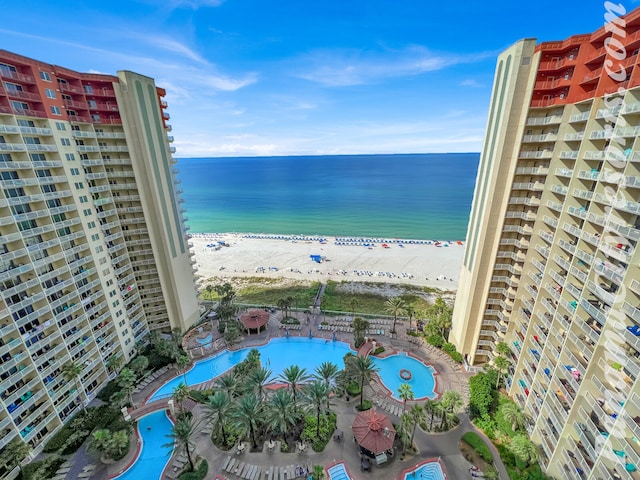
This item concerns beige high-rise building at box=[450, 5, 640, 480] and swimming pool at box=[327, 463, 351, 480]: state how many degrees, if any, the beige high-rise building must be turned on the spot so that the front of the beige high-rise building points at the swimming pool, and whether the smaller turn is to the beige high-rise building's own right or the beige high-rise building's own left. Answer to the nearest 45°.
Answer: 0° — it already faces it

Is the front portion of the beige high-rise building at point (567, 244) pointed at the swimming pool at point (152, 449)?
yes

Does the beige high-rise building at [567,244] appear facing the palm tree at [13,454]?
yes

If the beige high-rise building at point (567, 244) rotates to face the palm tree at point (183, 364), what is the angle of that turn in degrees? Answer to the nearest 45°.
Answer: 0° — it already faces it

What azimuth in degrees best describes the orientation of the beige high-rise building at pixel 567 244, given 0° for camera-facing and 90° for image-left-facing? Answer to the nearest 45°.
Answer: approximately 45°

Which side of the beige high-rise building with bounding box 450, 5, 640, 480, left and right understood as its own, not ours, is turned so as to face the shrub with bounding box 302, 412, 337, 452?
front

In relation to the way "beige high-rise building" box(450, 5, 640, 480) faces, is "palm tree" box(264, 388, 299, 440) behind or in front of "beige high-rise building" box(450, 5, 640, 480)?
in front

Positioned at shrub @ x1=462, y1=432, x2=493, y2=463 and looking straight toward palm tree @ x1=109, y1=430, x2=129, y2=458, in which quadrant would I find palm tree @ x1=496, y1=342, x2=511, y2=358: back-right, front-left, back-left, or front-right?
back-right

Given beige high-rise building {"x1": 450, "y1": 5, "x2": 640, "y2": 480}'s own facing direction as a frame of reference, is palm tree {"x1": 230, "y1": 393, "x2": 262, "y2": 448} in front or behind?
in front
